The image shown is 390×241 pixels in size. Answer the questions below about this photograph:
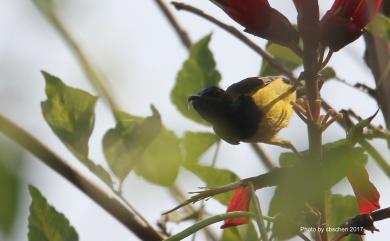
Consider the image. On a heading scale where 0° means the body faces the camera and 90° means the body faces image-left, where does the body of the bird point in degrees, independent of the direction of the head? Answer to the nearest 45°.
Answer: approximately 90°

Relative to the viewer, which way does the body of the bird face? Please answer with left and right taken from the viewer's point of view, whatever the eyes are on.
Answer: facing to the left of the viewer
